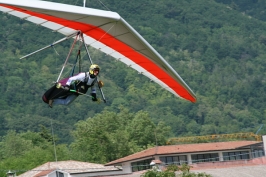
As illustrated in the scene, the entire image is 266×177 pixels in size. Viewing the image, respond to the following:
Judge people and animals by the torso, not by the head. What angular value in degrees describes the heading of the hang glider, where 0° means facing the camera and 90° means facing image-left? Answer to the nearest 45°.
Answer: approximately 315°
